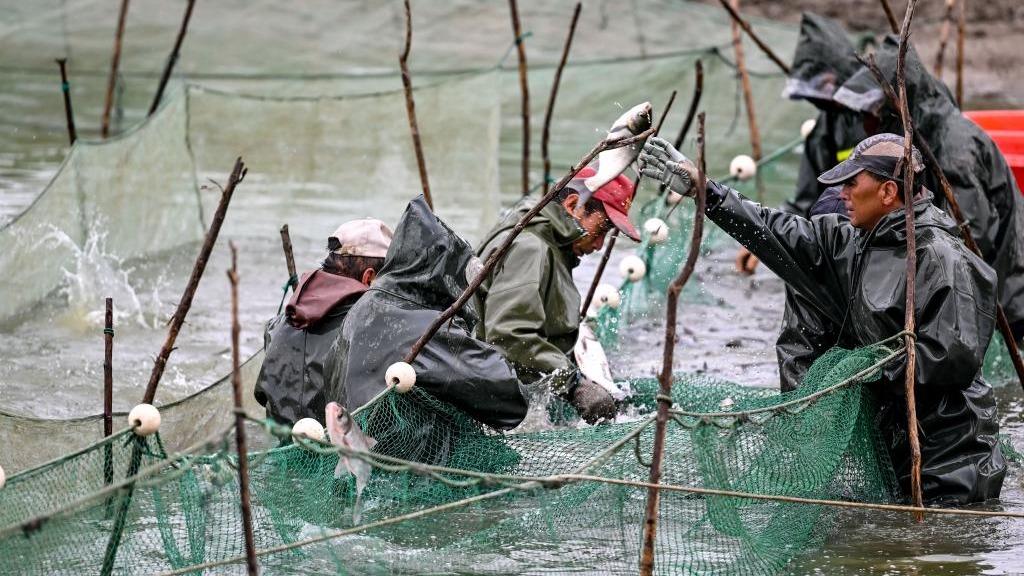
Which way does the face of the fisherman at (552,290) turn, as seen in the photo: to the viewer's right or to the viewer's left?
to the viewer's right

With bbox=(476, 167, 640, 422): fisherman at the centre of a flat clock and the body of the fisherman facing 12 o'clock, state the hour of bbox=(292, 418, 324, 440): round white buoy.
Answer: The round white buoy is roughly at 4 o'clock from the fisherman.

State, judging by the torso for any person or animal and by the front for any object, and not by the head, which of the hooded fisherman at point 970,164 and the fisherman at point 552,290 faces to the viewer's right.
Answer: the fisherman

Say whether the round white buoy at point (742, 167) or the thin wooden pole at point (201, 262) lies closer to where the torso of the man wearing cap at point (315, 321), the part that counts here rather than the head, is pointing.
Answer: the round white buoy

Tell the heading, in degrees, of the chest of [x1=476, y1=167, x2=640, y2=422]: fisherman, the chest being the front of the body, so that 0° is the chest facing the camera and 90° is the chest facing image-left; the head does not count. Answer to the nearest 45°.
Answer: approximately 270°

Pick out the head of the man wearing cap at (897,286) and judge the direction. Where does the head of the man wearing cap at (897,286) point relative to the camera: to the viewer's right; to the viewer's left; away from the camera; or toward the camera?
to the viewer's left

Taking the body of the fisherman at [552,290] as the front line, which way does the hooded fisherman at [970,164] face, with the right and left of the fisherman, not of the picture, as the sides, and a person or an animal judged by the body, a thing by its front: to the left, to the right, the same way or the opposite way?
the opposite way

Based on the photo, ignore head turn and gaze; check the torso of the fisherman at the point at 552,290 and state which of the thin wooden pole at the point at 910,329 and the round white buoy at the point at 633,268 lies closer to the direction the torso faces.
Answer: the thin wooden pole

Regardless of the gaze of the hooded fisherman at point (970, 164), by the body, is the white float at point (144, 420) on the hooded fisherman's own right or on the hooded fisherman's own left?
on the hooded fisherman's own left

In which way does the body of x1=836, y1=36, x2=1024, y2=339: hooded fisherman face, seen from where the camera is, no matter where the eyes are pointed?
to the viewer's left

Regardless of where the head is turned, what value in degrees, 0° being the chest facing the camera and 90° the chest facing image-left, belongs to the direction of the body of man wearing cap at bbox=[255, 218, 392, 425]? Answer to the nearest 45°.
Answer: approximately 225°
